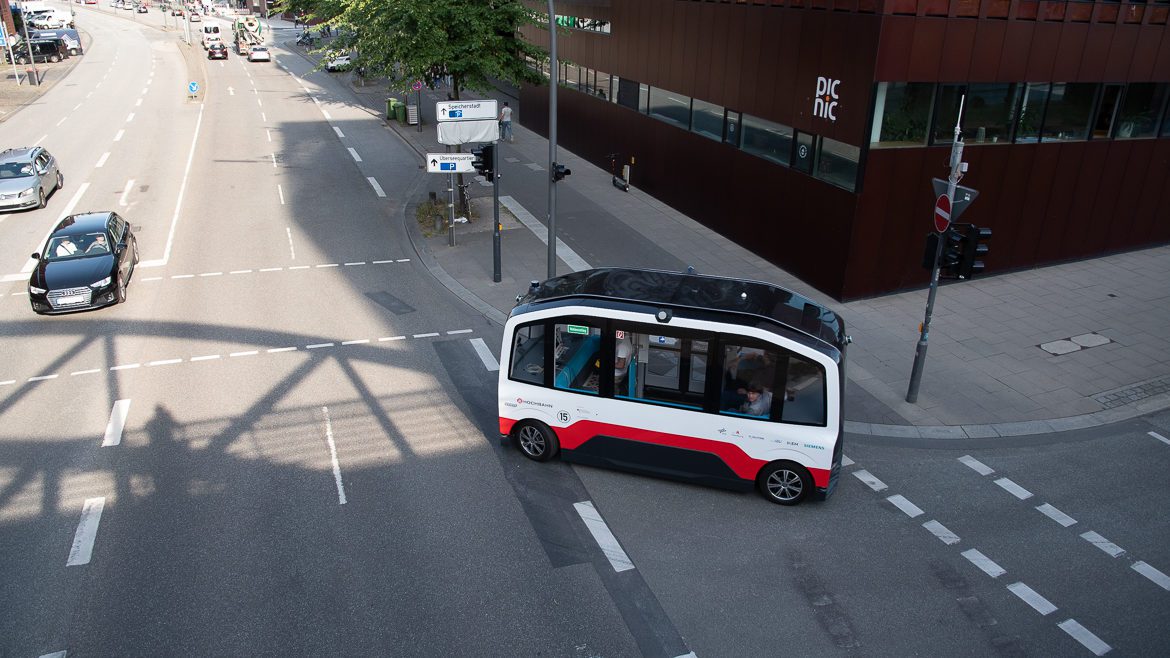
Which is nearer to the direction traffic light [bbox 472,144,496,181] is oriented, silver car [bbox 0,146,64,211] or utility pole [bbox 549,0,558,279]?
the silver car

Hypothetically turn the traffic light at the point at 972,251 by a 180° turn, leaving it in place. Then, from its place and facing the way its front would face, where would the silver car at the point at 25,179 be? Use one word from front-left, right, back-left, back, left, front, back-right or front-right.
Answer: front

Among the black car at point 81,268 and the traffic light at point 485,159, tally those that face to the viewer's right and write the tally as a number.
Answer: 0

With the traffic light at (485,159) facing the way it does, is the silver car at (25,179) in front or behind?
in front

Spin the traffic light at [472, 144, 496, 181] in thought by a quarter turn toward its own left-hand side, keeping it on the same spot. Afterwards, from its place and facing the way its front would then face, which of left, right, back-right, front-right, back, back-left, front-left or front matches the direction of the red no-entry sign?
front-left

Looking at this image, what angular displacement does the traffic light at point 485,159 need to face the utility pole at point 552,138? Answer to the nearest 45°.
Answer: approximately 135° to its left

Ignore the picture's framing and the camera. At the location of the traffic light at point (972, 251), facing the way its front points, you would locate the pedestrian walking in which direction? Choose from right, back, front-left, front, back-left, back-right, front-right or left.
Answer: back-left

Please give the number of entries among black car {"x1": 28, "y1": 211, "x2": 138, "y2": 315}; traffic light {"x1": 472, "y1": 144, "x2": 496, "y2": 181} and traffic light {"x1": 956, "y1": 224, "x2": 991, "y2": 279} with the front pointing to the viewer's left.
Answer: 1

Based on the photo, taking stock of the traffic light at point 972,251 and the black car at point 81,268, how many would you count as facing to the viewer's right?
1

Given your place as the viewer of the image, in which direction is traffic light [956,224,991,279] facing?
facing to the right of the viewer

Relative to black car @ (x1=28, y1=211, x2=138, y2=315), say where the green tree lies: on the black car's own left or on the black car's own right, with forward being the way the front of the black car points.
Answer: on the black car's own left

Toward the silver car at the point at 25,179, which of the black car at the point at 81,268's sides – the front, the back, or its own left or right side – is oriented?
back
